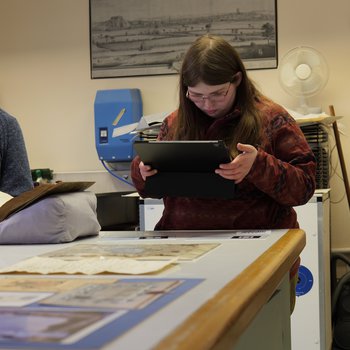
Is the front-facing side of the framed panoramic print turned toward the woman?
yes

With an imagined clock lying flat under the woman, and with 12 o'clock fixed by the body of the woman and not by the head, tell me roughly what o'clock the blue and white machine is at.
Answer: The blue and white machine is roughly at 4 o'clock from the woman.

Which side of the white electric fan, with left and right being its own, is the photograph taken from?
front

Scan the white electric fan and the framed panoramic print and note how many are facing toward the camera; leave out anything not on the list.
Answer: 2

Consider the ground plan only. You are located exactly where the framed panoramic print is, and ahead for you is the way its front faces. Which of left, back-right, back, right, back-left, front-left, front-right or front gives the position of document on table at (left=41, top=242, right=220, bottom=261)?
front

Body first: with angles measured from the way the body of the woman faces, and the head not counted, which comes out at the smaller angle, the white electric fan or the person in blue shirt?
the person in blue shirt

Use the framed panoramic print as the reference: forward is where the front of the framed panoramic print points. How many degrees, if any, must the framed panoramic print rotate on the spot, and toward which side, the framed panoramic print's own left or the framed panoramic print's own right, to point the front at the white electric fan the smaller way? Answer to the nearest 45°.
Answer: approximately 45° to the framed panoramic print's own left

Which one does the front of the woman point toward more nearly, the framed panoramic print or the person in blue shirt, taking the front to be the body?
the person in blue shirt

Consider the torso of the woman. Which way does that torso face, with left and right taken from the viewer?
facing the viewer and to the left of the viewer

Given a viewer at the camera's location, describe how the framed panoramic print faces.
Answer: facing the viewer

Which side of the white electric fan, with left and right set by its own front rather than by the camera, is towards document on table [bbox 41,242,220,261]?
front
